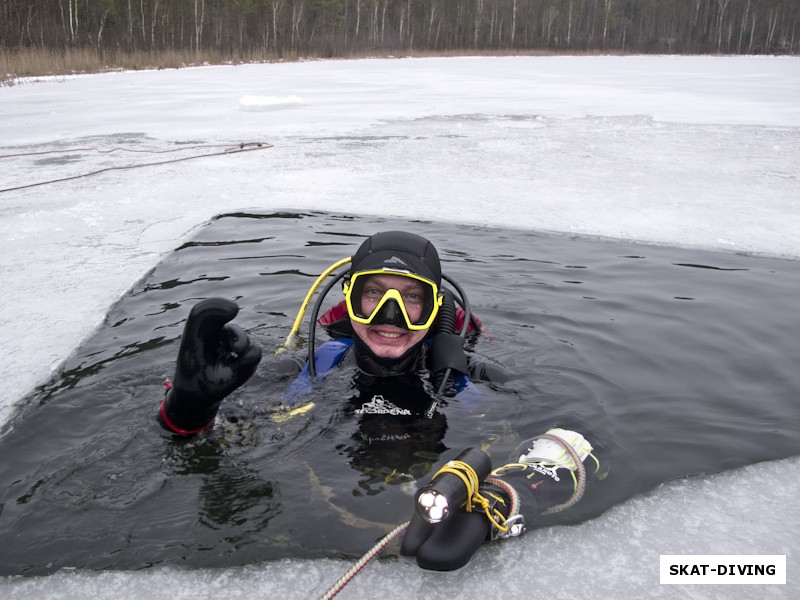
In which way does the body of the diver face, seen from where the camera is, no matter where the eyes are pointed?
toward the camera

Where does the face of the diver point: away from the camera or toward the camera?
toward the camera
